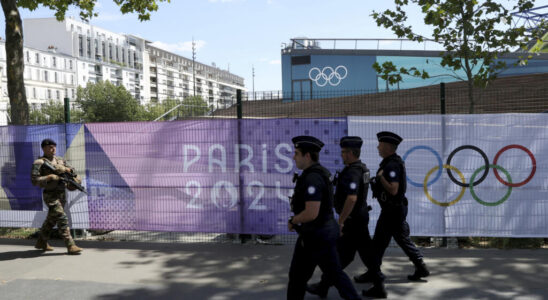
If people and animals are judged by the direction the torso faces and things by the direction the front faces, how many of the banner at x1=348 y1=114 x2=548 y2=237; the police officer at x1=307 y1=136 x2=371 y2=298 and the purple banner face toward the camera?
2

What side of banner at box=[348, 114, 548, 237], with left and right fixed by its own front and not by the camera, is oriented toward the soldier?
right

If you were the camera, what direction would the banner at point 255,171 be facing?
facing the viewer

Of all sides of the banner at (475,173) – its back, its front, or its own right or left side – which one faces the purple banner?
right

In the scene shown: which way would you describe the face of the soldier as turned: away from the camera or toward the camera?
toward the camera

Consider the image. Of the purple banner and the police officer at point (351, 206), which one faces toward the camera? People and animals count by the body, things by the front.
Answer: the purple banner

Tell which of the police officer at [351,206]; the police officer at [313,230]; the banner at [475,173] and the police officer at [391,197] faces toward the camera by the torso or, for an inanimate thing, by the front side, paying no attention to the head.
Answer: the banner

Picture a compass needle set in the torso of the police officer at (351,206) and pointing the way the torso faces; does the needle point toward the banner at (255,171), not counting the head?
no
